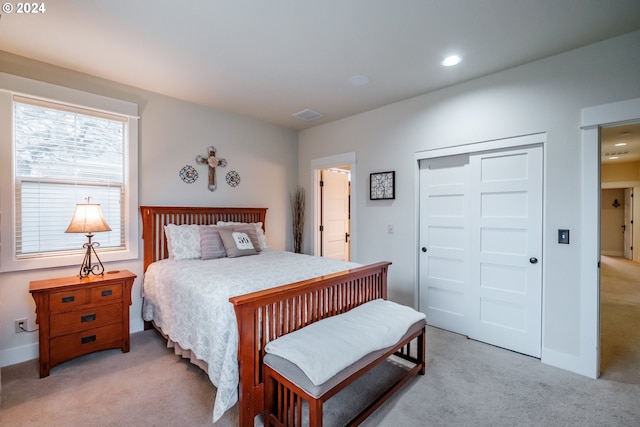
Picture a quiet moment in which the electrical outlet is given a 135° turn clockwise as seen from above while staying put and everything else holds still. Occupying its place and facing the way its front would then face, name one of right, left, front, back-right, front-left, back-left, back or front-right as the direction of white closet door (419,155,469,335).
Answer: back

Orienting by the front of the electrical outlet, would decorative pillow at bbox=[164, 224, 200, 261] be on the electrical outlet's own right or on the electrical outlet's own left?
on the electrical outlet's own left

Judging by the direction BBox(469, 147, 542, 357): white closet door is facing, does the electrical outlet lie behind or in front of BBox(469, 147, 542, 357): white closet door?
in front

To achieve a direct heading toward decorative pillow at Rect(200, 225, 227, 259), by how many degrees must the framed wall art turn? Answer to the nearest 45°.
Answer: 0° — it already faces it

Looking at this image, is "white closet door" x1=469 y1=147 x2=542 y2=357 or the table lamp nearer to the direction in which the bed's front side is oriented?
the white closet door

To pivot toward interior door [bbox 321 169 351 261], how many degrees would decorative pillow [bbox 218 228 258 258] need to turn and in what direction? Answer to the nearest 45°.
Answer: approximately 90° to its left

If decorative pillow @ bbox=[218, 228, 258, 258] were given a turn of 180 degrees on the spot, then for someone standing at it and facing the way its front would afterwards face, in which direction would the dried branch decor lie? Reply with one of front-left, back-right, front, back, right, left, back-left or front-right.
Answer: right

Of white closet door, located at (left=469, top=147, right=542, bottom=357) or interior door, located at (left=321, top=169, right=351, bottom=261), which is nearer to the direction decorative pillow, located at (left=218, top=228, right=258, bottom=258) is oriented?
the white closet door

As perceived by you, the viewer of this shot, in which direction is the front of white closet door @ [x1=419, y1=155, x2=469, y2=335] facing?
facing the viewer and to the left of the viewer

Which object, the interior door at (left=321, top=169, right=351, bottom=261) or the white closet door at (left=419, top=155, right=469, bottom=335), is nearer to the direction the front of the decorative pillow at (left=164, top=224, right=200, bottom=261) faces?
the white closet door

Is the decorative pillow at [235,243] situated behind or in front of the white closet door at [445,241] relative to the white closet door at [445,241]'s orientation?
in front

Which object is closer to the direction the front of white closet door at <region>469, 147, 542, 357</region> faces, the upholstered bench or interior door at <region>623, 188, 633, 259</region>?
the upholstered bench

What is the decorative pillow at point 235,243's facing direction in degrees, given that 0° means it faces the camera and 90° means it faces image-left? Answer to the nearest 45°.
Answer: approximately 315°

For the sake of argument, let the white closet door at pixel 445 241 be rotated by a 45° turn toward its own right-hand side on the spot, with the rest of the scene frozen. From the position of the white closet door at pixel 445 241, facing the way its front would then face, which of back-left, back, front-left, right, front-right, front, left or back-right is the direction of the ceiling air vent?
front

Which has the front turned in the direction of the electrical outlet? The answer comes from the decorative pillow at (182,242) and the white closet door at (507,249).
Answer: the white closet door

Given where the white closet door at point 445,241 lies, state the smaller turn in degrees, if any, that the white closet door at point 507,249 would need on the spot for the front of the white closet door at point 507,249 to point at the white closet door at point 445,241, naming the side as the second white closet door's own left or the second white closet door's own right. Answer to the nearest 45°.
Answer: approximately 45° to the second white closet door's own right
